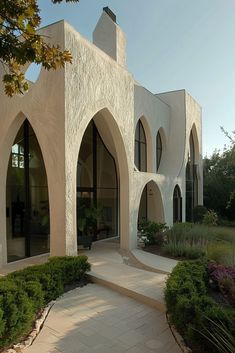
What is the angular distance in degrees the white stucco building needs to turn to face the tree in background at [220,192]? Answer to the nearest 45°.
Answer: approximately 90° to its left

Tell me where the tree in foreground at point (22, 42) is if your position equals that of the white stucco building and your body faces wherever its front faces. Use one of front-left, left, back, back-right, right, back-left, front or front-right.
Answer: front-right

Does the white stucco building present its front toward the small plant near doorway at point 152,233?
no

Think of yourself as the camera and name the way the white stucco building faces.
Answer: facing the viewer and to the right of the viewer

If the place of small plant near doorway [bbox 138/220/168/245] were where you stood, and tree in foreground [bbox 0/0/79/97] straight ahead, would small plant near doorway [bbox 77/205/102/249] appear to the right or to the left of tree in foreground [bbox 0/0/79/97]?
right

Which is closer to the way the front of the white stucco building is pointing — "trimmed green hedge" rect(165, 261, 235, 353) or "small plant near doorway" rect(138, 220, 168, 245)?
the trimmed green hedge

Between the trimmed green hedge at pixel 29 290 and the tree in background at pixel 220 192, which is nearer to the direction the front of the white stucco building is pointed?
the trimmed green hedge
